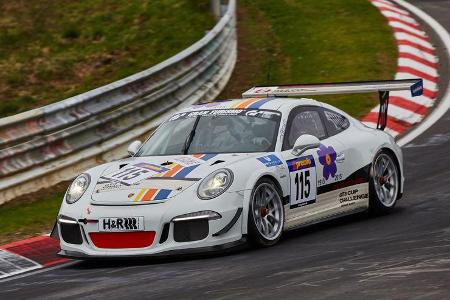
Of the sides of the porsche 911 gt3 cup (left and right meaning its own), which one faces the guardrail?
right

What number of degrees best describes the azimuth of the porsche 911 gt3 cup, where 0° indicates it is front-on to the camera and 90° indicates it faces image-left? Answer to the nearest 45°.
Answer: approximately 45°

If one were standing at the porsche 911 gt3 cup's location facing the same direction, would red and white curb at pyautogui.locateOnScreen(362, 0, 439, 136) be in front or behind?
behind
